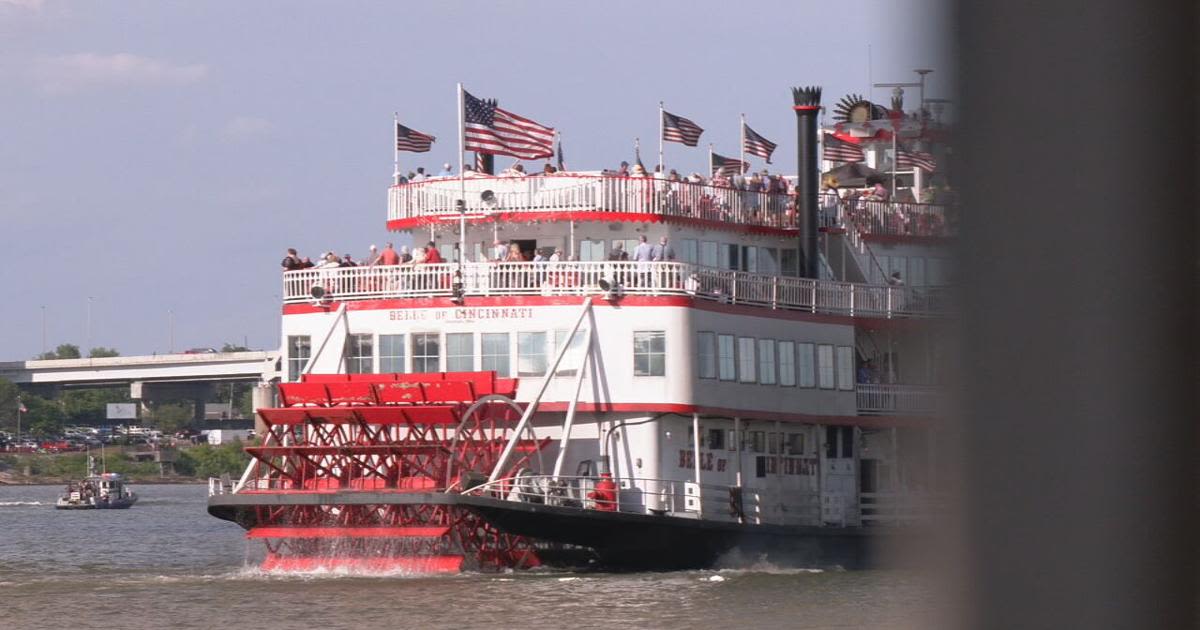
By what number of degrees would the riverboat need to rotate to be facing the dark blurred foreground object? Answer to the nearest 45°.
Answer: approximately 135° to its right

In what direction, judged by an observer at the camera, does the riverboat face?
facing away from the viewer and to the right of the viewer
